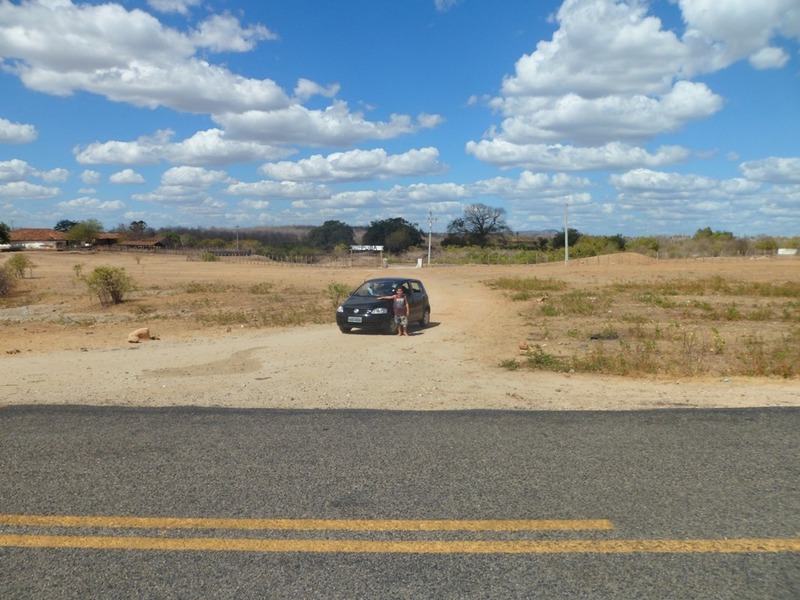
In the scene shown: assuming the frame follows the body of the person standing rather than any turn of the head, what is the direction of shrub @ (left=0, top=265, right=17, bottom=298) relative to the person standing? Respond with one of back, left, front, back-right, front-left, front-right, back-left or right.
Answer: back-right

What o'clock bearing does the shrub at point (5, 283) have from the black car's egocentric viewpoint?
The shrub is roughly at 3 o'clock from the black car.

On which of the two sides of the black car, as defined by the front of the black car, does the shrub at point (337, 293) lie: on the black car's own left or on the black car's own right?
on the black car's own right

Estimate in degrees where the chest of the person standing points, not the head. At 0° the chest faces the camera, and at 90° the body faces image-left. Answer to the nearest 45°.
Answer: approximately 0°

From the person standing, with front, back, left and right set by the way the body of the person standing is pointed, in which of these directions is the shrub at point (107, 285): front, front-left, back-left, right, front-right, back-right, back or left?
back-right

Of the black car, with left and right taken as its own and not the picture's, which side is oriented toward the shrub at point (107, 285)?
right

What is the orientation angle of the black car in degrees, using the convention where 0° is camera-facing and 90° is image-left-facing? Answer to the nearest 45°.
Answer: approximately 45°
